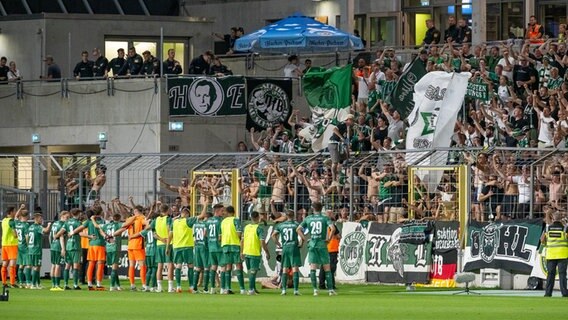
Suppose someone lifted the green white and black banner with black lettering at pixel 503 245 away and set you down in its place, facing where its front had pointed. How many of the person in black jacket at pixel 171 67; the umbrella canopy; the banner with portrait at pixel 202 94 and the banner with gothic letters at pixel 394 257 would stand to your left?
0

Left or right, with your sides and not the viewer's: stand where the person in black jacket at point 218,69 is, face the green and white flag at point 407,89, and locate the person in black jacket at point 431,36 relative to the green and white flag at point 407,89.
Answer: left

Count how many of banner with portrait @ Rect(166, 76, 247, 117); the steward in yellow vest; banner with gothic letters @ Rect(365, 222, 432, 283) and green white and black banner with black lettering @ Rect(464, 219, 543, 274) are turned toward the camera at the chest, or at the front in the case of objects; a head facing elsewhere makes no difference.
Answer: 3

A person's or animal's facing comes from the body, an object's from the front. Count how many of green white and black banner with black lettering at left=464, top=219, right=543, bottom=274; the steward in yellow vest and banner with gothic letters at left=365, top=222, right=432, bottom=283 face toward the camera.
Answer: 2

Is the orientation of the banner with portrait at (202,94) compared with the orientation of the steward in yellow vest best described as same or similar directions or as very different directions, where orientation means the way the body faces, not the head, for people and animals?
very different directions

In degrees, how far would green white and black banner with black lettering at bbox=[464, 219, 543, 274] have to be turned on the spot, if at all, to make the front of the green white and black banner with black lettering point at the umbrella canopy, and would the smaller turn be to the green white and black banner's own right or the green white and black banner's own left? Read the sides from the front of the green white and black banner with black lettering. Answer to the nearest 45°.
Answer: approximately 135° to the green white and black banner's own right

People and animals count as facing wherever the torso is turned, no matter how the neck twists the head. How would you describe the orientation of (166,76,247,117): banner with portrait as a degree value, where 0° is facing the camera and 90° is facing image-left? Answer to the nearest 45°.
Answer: approximately 0°

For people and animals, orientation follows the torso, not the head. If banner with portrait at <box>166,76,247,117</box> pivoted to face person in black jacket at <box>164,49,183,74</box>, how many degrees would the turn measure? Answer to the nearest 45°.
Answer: approximately 135° to its right

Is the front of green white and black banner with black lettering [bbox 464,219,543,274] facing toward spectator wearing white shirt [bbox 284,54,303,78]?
no

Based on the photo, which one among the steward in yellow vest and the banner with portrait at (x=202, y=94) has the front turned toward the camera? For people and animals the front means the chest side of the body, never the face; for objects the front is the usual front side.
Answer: the banner with portrait

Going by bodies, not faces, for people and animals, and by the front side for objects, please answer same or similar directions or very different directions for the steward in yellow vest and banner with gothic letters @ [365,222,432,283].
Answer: very different directions

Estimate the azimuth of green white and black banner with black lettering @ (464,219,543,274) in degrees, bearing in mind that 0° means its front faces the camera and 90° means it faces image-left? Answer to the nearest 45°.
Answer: approximately 0°

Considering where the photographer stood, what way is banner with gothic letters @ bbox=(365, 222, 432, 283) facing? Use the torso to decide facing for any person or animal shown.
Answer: facing the viewer

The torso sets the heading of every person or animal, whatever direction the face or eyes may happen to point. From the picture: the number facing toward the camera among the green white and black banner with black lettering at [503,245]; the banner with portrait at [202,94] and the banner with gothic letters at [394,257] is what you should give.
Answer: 3
